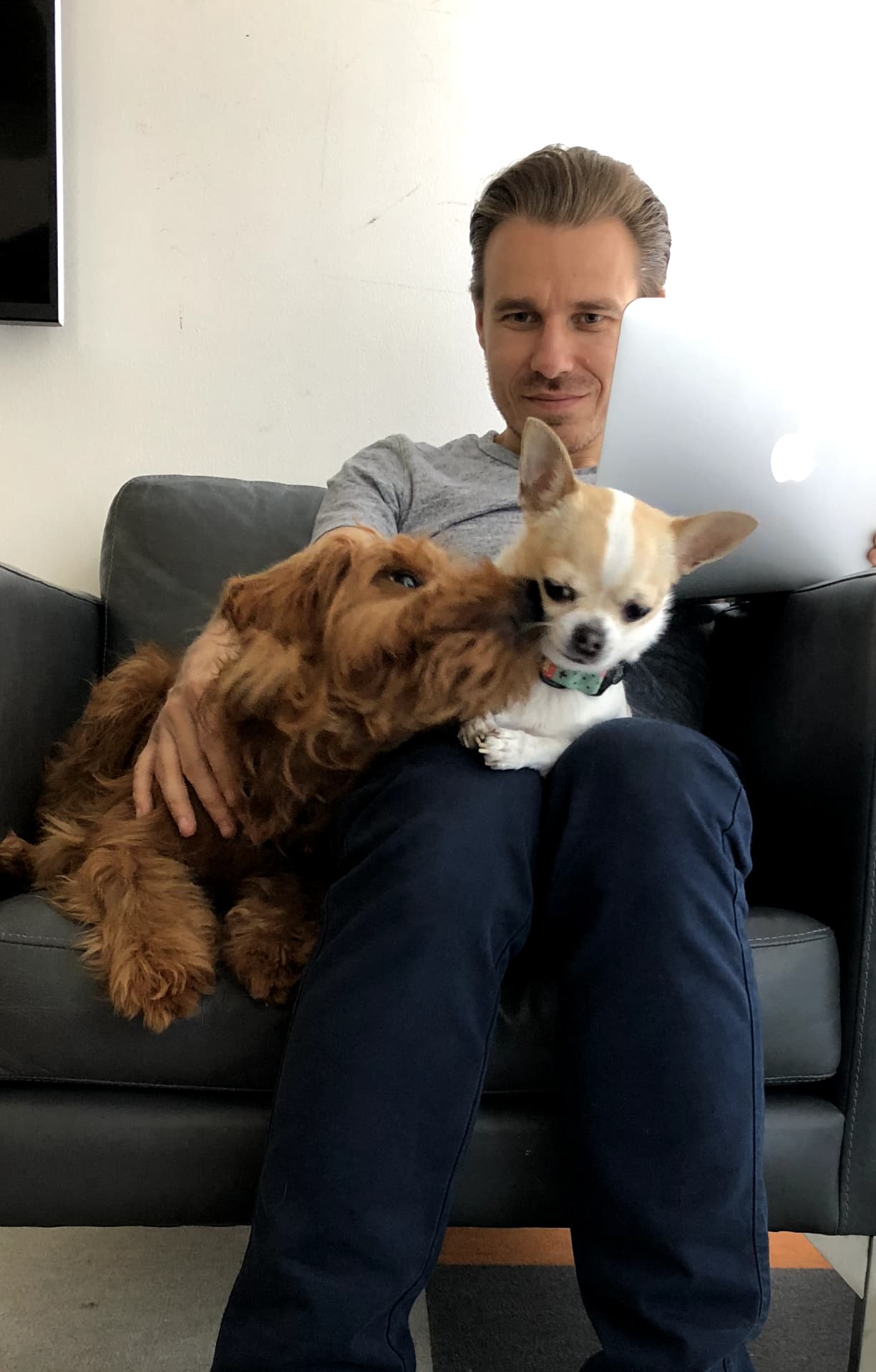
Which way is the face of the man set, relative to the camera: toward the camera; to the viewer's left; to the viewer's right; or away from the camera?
toward the camera

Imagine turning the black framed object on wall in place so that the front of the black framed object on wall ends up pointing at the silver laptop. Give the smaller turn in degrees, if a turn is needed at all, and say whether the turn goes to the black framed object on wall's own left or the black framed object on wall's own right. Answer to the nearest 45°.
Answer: approximately 45° to the black framed object on wall's own left

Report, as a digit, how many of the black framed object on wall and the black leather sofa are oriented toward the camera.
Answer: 2

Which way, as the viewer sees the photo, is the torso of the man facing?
toward the camera

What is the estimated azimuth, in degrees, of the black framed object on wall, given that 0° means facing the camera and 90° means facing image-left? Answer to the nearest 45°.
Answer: approximately 0°

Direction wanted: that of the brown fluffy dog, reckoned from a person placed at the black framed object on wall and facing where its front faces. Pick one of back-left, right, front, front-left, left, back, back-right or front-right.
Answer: front

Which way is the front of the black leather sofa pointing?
toward the camera

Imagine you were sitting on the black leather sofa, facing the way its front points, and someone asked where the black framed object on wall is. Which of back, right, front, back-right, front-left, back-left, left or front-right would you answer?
back-right

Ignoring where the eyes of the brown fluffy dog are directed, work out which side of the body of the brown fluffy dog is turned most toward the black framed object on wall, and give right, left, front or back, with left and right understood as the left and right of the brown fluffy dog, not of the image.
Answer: back

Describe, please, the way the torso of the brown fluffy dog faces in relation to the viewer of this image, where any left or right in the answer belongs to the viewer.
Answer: facing the viewer and to the right of the viewer
